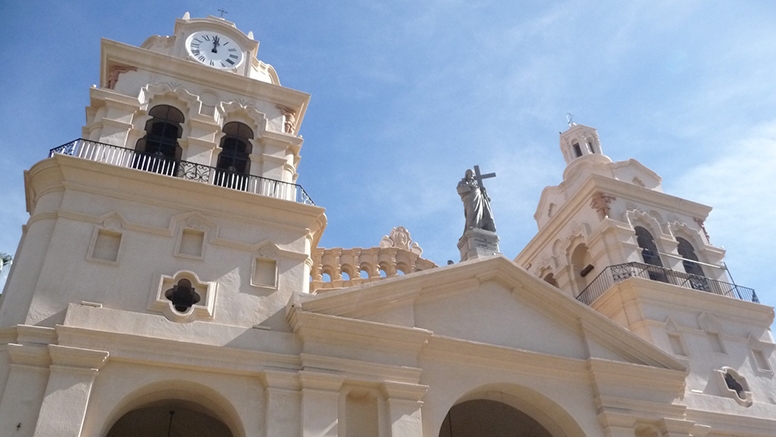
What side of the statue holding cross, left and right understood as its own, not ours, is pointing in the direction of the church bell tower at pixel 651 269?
left

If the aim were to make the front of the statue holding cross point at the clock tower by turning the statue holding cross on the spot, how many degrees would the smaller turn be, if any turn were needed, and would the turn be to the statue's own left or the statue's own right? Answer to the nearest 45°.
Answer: approximately 90° to the statue's own right
